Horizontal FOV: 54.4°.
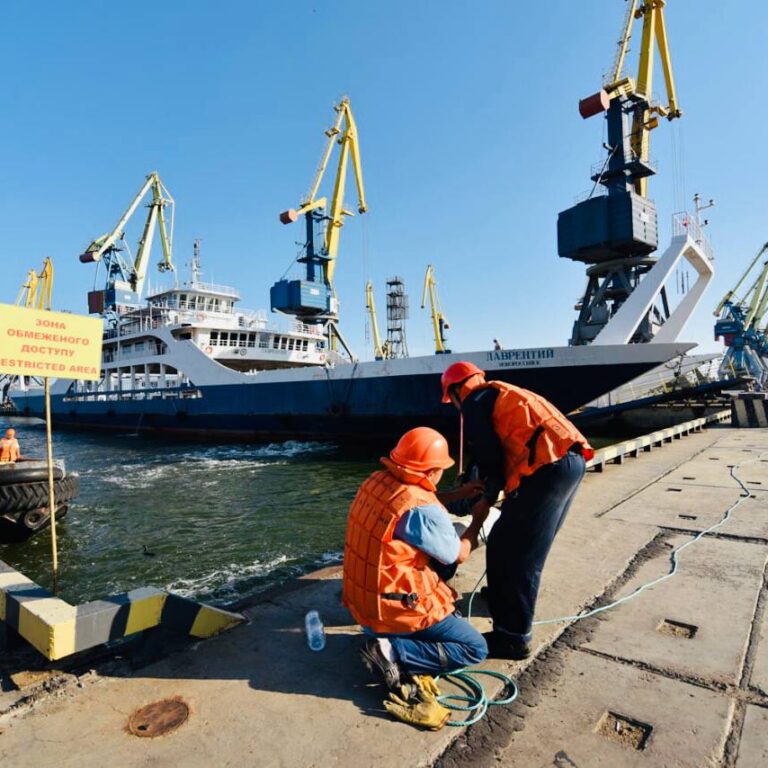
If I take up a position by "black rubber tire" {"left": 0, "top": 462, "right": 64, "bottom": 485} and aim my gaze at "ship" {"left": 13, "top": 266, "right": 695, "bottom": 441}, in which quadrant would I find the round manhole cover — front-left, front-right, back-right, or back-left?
back-right

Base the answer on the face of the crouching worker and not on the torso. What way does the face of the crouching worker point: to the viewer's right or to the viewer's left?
to the viewer's right

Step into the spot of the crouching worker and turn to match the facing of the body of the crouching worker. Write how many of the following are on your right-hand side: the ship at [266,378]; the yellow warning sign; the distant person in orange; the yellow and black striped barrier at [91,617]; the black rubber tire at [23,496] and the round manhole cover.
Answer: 0

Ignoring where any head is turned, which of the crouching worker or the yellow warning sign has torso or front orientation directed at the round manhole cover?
the yellow warning sign

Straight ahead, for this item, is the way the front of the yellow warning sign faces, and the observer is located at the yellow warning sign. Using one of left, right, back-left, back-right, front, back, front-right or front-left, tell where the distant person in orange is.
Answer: back

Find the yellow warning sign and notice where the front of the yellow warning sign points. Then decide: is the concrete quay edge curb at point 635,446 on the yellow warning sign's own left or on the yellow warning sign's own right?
on the yellow warning sign's own left

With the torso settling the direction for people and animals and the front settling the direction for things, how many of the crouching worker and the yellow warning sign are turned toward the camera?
1

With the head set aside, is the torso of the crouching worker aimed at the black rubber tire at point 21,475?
no

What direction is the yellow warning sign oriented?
toward the camera

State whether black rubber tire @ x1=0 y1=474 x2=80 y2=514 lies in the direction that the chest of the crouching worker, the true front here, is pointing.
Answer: no

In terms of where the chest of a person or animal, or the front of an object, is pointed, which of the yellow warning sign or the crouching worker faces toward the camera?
the yellow warning sign

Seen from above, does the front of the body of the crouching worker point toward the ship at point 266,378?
no

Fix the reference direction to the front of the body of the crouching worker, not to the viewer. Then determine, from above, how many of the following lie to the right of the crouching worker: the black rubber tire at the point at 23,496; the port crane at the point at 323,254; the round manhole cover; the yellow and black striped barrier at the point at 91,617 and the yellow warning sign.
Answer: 0

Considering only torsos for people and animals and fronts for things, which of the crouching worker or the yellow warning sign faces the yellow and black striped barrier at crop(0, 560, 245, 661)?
the yellow warning sign

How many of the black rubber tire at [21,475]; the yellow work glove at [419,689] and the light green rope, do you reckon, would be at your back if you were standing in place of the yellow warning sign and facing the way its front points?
1

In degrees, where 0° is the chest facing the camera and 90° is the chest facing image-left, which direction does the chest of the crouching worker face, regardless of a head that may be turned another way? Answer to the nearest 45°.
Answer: approximately 225°

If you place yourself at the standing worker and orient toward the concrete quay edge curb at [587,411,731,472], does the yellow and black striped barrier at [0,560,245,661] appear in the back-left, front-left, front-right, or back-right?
back-left

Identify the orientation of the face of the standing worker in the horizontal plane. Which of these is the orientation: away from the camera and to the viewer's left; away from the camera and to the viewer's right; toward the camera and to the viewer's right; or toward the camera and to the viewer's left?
away from the camera and to the viewer's left

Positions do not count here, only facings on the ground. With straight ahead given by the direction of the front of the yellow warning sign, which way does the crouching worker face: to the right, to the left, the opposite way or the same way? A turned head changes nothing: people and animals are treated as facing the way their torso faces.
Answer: to the left

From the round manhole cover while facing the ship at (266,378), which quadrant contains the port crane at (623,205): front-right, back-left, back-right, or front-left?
front-right
